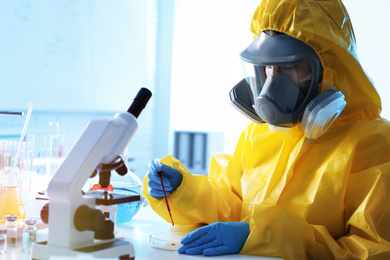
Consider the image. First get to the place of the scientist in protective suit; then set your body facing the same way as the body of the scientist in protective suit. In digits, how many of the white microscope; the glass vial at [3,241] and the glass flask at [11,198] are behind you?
0

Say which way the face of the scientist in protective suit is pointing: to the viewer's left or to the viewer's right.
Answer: to the viewer's left

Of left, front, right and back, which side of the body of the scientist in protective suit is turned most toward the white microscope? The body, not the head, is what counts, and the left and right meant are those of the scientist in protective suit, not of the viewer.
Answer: front

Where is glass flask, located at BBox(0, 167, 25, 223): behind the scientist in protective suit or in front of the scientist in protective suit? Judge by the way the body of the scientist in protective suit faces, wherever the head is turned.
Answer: in front

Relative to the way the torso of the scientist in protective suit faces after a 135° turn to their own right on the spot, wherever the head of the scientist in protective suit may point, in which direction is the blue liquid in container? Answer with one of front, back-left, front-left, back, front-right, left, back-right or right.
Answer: left

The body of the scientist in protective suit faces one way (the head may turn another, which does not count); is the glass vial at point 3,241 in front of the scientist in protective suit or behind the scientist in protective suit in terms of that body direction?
in front
